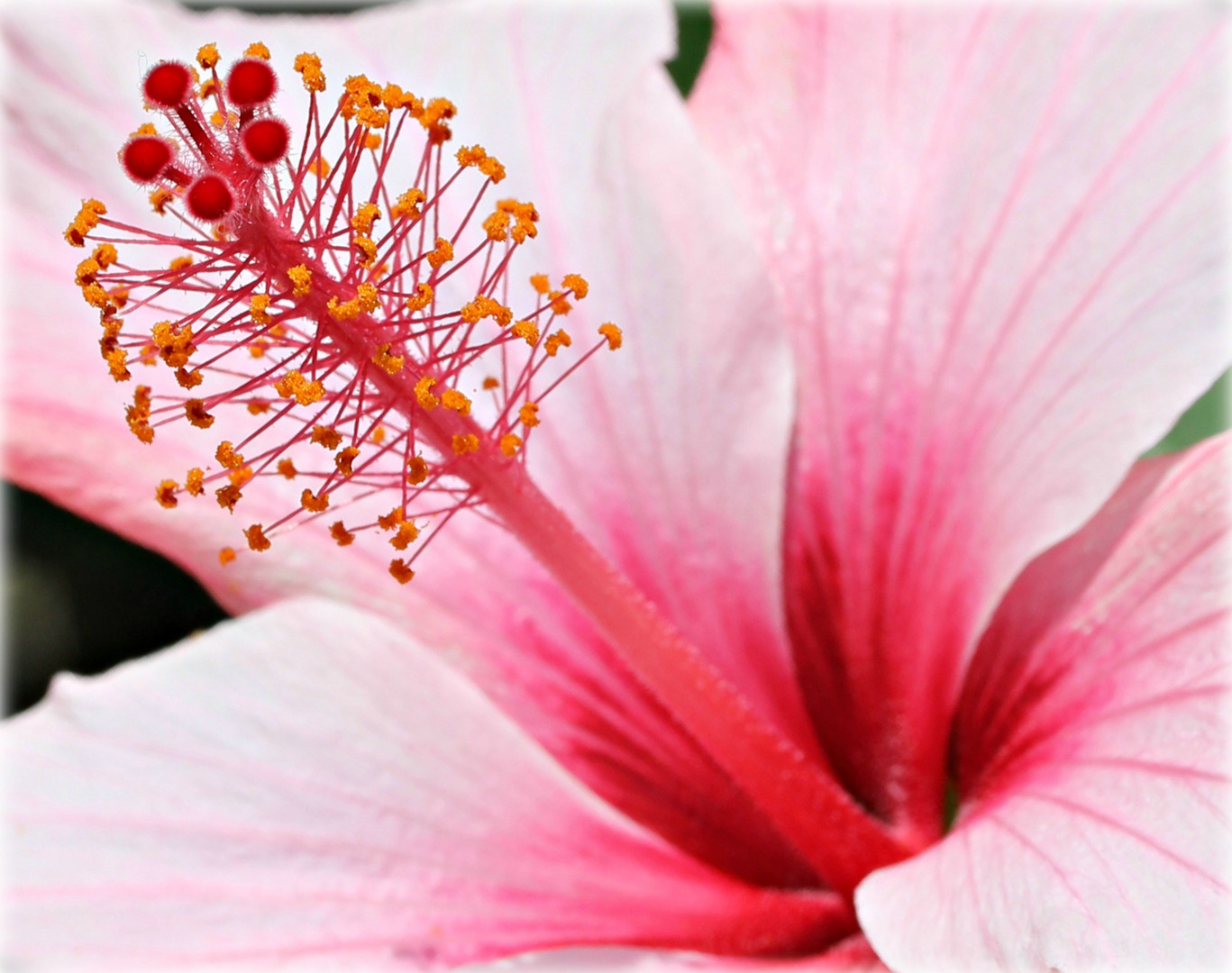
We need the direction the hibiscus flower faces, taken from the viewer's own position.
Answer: facing the viewer and to the left of the viewer
